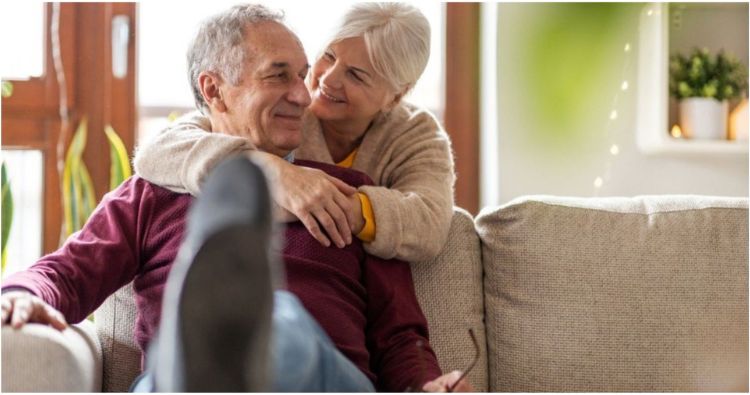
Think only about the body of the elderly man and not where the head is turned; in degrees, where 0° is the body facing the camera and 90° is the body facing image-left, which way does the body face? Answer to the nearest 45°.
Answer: approximately 0°

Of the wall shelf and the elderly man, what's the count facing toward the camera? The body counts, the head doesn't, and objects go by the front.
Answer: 2

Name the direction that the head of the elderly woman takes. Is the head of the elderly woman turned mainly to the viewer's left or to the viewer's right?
to the viewer's left

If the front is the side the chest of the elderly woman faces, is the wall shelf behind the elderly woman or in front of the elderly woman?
behind

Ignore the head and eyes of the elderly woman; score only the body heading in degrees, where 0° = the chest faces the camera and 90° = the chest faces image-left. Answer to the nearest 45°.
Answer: approximately 45°

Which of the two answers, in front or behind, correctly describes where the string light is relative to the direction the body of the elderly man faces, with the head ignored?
behind

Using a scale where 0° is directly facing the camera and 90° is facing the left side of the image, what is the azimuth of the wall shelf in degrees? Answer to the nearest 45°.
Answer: approximately 0°

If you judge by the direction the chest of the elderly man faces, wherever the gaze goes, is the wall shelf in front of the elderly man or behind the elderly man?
behind
